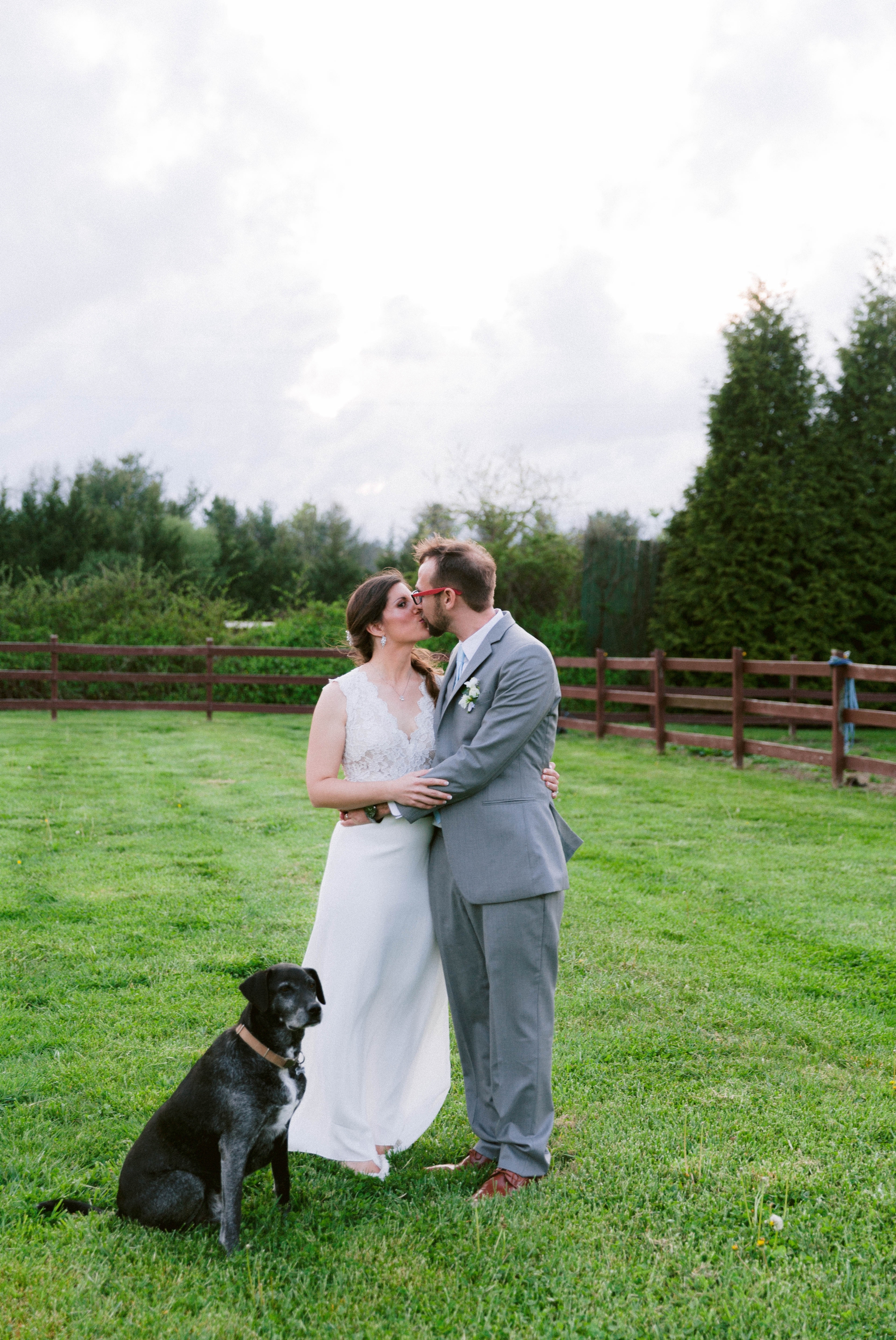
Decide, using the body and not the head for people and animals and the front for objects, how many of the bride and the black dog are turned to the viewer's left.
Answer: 0

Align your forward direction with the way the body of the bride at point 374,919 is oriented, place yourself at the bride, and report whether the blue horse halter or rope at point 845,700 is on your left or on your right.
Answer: on your left

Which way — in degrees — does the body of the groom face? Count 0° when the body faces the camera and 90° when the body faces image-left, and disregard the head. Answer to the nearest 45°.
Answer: approximately 45°

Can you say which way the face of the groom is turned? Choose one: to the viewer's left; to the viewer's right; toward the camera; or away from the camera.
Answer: to the viewer's left

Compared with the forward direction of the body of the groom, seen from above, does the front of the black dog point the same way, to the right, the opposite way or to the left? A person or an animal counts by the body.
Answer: to the left

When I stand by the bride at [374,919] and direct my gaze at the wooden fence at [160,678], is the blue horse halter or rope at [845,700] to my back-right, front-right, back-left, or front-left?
front-right

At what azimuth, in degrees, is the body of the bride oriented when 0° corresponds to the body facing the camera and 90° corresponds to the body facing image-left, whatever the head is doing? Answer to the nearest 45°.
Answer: approximately 315°

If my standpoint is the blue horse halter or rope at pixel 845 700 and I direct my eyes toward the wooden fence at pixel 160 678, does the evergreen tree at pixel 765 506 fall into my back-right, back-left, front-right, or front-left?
front-right

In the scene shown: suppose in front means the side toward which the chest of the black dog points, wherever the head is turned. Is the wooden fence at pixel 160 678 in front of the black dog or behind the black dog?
behind
